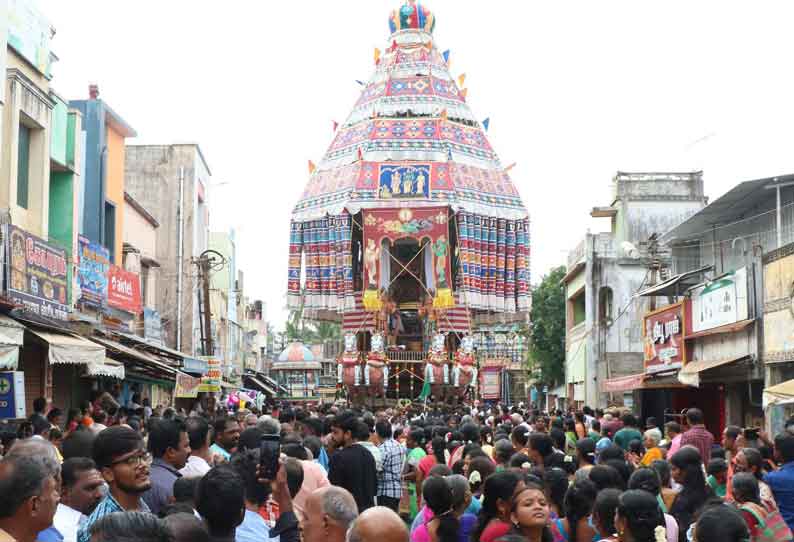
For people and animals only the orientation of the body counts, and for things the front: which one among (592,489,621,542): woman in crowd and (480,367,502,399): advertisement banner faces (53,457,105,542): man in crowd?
the advertisement banner

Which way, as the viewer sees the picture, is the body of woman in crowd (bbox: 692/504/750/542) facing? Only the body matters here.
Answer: away from the camera

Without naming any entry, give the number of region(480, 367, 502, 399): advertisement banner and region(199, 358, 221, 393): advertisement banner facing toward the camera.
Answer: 2

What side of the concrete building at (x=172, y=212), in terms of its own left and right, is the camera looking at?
right

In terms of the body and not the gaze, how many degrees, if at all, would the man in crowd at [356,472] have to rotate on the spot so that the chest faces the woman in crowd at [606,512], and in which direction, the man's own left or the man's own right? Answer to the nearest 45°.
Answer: approximately 135° to the man's own right

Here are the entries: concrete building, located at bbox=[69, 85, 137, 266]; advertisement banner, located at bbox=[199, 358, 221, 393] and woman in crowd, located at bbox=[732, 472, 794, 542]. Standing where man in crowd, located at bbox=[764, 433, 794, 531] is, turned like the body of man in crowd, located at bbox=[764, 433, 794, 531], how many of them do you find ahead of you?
2

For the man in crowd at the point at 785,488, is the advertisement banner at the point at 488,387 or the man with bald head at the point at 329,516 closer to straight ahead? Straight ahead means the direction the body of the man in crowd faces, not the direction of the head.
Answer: the advertisement banner

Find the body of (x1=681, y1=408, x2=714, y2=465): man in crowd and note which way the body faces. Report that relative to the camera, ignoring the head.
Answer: away from the camera
